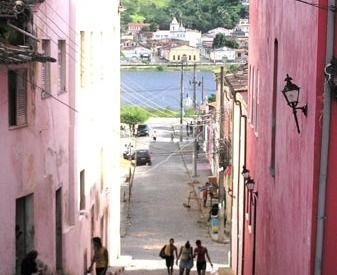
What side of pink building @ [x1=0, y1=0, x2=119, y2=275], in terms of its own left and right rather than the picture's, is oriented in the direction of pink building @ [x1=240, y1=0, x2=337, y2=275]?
front

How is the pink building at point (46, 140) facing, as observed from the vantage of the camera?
facing the viewer and to the right of the viewer

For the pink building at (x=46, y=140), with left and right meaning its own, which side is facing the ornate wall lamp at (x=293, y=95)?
front

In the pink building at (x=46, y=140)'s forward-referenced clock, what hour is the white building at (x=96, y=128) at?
The white building is roughly at 8 o'clock from the pink building.
